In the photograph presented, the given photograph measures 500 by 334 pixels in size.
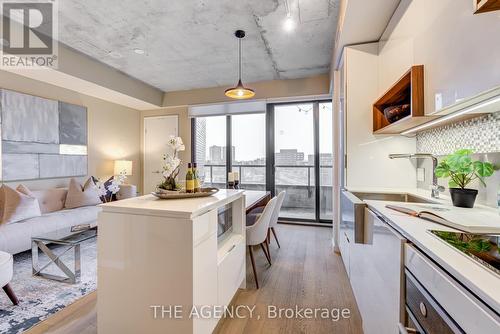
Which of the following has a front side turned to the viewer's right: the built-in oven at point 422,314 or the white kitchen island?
the white kitchen island

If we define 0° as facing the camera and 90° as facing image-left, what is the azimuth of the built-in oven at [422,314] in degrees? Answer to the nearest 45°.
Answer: approximately 45°

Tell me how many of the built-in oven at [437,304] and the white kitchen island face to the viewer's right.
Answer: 1

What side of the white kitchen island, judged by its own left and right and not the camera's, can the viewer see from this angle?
right

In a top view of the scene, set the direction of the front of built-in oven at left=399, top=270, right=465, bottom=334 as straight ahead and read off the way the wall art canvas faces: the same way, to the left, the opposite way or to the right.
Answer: the opposite way

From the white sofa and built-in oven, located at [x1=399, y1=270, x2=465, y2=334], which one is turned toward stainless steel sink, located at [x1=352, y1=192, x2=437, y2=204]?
the white sofa

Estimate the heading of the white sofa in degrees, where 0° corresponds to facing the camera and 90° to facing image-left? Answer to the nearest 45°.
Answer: approximately 315°

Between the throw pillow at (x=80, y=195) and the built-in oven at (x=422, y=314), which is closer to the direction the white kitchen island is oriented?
the built-in oven

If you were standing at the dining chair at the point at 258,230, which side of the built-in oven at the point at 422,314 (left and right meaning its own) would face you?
right

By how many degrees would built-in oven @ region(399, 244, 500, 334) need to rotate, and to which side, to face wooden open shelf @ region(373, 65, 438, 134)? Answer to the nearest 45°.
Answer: approximately 135° to its right
